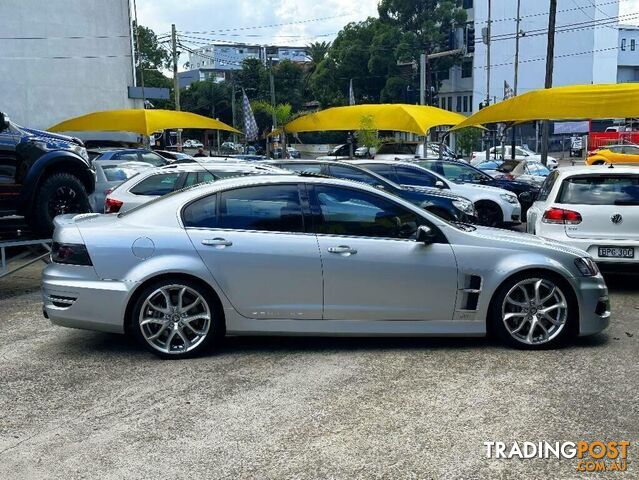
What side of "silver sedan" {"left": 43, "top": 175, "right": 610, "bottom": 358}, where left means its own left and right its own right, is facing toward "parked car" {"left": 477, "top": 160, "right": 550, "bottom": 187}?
left

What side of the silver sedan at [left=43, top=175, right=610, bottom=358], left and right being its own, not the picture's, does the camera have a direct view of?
right

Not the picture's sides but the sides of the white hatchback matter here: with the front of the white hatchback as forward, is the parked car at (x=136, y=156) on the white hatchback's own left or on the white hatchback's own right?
on the white hatchback's own left

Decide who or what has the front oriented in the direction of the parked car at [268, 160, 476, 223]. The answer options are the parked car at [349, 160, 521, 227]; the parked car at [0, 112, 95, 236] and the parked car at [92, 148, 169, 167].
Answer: the parked car at [0, 112, 95, 236]

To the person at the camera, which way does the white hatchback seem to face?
facing away from the viewer

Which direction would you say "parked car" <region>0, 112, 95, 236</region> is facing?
to the viewer's right

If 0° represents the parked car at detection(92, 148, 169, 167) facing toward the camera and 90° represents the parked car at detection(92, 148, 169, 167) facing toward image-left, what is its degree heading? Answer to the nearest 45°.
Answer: approximately 225°

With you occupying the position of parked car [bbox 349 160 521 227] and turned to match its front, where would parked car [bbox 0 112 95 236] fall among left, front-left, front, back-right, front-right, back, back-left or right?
back-right

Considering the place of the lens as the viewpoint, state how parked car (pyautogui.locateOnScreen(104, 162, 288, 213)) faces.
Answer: facing to the right of the viewer

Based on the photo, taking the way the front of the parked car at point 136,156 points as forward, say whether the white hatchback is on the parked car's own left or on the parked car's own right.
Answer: on the parked car's own right
